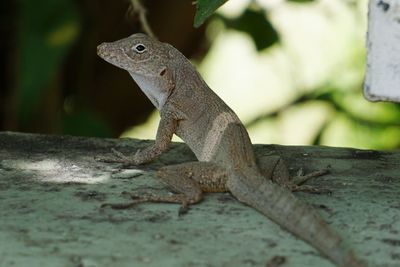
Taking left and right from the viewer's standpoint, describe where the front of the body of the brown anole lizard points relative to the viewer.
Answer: facing away from the viewer and to the left of the viewer
